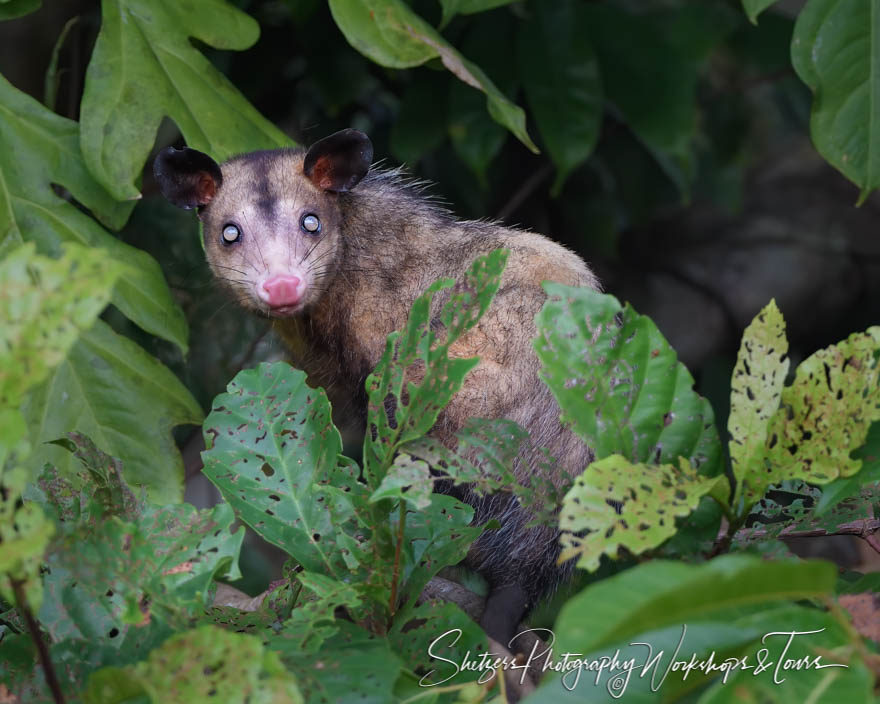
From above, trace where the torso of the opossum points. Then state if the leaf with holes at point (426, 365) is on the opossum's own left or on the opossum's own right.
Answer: on the opossum's own left

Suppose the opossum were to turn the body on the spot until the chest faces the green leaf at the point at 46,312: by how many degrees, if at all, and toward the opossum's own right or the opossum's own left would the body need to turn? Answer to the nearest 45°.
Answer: approximately 45° to the opossum's own left

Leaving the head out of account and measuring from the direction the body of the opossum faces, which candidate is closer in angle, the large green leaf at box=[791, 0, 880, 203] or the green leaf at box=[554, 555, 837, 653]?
the green leaf

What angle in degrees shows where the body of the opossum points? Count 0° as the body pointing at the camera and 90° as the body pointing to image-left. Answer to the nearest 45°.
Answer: approximately 45°

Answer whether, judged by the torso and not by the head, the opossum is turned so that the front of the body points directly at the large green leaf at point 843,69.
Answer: no

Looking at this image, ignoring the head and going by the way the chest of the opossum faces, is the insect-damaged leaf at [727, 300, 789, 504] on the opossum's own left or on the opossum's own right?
on the opossum's own left

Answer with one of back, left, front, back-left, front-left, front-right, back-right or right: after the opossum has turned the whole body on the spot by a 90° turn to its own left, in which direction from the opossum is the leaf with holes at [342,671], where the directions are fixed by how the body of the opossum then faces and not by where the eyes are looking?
front-right
